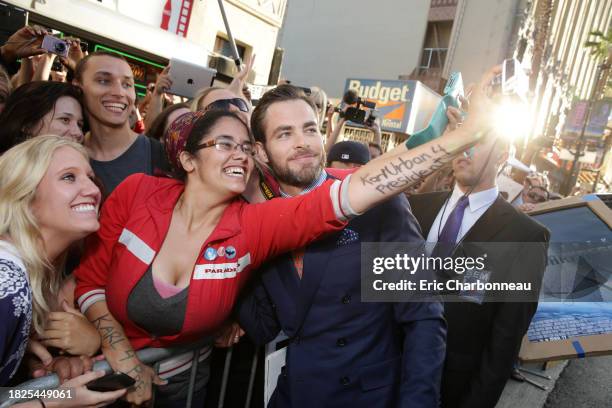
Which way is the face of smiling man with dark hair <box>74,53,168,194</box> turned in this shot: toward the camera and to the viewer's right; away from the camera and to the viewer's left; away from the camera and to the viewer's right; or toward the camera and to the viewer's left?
toward the camera and to the viewer's right

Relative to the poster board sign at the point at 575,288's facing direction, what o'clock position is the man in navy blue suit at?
The man in navy blue suit is roughly at 1 o'clock from the poster board sign.

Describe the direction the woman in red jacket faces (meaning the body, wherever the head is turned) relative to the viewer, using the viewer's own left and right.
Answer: facing the viewer and to the right of the viewer

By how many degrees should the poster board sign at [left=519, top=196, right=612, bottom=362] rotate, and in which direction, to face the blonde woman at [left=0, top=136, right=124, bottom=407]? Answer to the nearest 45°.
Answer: approximately 45° to its right

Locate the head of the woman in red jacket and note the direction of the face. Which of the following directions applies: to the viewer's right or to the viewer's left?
to the viewer's right

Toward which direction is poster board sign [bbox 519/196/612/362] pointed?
toward the camera

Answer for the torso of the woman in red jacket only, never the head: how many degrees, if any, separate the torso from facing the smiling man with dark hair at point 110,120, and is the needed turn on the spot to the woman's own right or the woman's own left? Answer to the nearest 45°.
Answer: approximately 180°

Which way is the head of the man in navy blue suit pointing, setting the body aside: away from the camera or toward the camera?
toward the camera

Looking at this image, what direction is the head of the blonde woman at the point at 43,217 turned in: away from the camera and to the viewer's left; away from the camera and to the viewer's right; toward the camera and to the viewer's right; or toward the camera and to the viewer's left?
toward the camera and to the viewer's right
